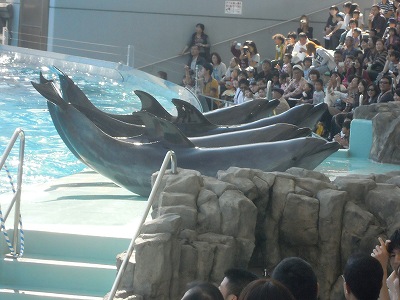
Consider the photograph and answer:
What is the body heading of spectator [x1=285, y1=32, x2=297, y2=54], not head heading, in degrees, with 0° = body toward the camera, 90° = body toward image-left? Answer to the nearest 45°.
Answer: approximately 45°

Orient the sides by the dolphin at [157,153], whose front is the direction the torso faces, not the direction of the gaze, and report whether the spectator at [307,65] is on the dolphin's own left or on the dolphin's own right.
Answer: on the dolphin's own left

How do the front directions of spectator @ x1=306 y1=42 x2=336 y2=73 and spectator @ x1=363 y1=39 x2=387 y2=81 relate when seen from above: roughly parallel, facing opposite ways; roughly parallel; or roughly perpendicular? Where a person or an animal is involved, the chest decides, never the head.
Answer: roughly parallel

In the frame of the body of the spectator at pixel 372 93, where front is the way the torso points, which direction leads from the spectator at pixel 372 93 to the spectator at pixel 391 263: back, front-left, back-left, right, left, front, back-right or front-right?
front-left

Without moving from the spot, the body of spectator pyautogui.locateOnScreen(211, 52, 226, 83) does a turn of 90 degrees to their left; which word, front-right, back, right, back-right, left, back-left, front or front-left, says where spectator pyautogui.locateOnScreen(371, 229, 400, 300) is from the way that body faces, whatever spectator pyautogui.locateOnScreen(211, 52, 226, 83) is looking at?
front-right

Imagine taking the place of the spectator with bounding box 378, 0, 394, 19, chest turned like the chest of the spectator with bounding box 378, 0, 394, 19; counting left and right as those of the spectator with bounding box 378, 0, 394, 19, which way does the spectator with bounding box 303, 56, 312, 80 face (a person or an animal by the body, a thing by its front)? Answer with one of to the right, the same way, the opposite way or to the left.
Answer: the same way

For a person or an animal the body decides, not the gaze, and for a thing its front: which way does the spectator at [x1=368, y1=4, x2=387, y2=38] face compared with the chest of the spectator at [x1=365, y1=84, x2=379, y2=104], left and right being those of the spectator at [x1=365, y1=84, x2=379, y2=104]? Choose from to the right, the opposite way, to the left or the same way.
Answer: the same way

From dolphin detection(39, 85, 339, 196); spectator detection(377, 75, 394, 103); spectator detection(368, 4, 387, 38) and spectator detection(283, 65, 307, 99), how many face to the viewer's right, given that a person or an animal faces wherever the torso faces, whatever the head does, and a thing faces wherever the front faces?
1

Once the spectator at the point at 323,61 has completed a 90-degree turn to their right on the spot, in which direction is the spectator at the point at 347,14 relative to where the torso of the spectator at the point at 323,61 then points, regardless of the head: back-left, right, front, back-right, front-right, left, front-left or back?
front-right

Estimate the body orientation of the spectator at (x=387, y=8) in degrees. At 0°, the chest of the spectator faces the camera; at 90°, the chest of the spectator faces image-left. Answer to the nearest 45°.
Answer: approximately 45°

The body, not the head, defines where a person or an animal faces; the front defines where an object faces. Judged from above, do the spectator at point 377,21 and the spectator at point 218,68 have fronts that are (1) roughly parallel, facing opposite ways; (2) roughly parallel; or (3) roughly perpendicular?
roughly parallel

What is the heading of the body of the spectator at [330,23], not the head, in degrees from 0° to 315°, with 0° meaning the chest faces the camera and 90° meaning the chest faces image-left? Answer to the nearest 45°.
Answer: approximately 45°

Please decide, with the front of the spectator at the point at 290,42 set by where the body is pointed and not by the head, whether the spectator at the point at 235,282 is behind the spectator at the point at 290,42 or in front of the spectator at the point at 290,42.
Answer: in front

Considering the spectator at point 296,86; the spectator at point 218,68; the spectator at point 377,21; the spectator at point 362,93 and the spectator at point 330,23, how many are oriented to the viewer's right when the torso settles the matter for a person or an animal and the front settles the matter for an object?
0

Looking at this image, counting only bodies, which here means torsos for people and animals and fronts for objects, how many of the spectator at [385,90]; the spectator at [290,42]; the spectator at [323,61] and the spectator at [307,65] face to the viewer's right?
0

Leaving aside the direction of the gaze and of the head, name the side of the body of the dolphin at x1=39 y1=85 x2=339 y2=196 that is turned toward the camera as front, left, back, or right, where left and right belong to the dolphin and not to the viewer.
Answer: right

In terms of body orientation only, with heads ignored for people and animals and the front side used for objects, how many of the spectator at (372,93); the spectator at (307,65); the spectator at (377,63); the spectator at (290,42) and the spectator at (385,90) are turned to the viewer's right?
0
